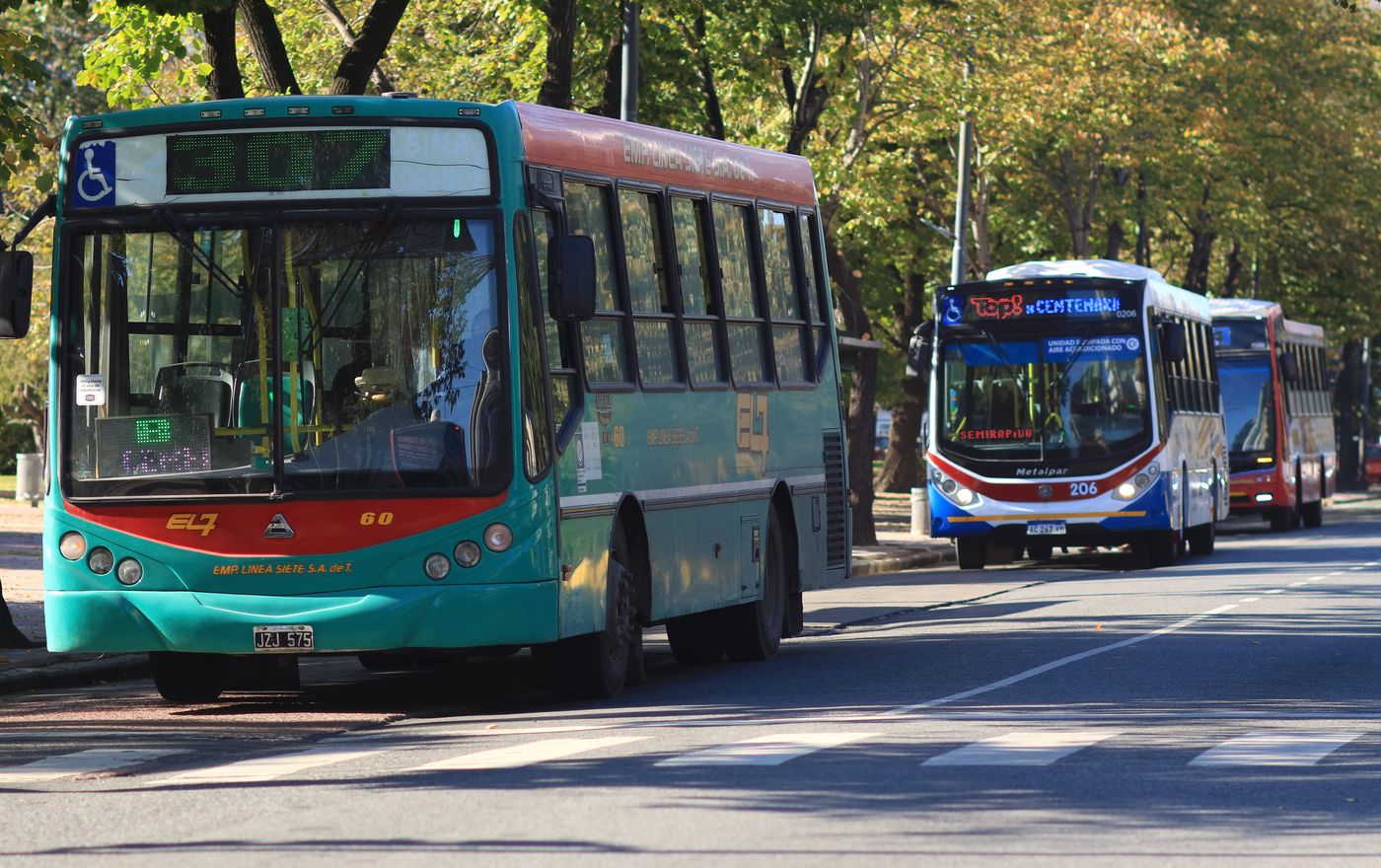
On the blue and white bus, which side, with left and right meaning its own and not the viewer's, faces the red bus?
back

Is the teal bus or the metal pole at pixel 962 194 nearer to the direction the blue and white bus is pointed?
the teal bus

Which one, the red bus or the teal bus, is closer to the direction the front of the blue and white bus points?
the teal bus

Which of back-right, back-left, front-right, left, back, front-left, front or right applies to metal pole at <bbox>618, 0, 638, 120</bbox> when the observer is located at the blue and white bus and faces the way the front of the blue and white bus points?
front-right

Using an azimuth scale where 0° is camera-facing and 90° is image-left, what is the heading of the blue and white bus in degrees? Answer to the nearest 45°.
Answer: approximately 0°

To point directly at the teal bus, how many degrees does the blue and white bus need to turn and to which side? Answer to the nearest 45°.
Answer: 0° — it already faces it
